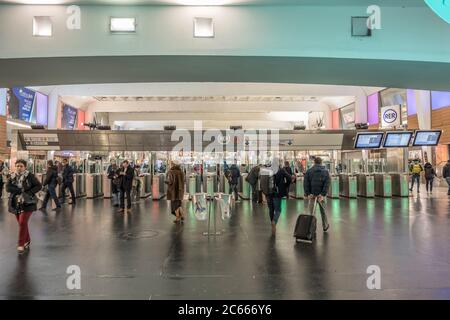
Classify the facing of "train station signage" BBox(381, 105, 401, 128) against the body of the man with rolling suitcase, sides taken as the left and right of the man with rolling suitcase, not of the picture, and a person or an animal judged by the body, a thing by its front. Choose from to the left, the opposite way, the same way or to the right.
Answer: the opposite way

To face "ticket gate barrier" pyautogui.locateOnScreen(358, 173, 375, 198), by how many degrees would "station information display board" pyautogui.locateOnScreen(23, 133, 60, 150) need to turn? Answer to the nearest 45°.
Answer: approximately 45° to its left

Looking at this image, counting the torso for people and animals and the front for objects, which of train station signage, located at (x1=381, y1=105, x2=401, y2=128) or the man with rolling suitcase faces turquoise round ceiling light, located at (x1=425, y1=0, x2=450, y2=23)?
the train station signage

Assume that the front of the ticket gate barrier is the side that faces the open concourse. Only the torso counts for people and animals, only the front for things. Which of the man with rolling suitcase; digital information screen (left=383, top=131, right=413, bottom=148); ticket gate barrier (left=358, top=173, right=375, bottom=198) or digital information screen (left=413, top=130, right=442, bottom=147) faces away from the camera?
the man with rolling suitcase

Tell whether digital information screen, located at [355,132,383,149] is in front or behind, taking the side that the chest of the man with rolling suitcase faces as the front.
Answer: in front

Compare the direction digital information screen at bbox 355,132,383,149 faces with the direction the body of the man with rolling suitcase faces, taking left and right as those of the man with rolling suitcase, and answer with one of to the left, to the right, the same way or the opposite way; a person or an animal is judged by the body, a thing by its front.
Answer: the opposite way

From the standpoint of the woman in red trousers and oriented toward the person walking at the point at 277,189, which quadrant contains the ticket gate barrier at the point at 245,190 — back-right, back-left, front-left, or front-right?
front-left

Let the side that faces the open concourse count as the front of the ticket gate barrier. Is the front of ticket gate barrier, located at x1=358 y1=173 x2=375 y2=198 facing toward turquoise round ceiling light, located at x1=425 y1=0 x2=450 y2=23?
yes

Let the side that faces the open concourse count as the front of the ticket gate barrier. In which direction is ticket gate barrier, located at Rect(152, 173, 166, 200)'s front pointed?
toward the camera

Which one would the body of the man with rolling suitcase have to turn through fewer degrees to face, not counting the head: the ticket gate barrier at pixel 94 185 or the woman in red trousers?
the ticket gate barrier

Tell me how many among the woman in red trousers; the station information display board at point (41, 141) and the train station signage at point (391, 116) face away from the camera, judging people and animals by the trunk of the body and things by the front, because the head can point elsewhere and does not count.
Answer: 0

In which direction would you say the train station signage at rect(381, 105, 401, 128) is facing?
toward the camera

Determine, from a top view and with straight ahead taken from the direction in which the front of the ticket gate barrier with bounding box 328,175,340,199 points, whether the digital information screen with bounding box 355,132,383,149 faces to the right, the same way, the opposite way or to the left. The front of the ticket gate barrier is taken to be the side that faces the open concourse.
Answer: the same way

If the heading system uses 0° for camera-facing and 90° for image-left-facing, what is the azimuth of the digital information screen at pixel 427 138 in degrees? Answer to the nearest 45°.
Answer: approximately 0°

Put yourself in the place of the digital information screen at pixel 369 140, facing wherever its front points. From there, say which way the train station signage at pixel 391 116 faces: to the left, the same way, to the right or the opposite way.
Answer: the same way

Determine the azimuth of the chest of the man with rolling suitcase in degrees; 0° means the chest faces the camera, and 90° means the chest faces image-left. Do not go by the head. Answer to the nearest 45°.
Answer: approximately 180°
